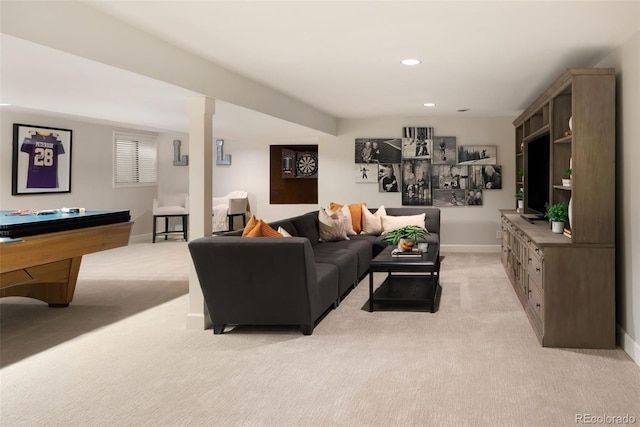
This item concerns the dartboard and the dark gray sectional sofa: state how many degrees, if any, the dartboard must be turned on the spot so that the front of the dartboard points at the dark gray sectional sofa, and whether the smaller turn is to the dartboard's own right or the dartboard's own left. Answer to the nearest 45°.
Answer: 0° — it already faces it

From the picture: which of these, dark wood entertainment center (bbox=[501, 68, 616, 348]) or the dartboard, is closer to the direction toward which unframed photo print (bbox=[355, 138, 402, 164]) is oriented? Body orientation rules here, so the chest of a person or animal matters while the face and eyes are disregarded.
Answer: the dark wood entertainment center

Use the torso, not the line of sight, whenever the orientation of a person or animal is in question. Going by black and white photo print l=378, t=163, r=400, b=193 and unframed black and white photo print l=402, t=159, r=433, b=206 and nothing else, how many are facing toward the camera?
2

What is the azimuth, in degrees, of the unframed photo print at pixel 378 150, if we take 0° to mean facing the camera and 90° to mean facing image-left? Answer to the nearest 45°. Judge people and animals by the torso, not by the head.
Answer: approximately 0°

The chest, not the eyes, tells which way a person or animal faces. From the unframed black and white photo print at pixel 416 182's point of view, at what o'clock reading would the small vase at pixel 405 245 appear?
The small vase is roughly at 12 o'clock from the unframed black and white photo print.

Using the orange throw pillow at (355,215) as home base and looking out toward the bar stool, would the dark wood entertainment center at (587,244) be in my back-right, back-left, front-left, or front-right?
back-left

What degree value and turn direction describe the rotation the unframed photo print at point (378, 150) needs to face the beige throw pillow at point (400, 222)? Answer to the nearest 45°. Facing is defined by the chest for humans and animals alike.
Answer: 0° — it already faces it

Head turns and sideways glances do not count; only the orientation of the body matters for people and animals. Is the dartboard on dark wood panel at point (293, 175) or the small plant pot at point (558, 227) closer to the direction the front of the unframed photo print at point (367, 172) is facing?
the small plant pot

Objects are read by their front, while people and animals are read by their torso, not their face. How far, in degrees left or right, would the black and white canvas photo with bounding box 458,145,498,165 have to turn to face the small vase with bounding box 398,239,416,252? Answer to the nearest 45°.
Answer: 0° — it already faces it
